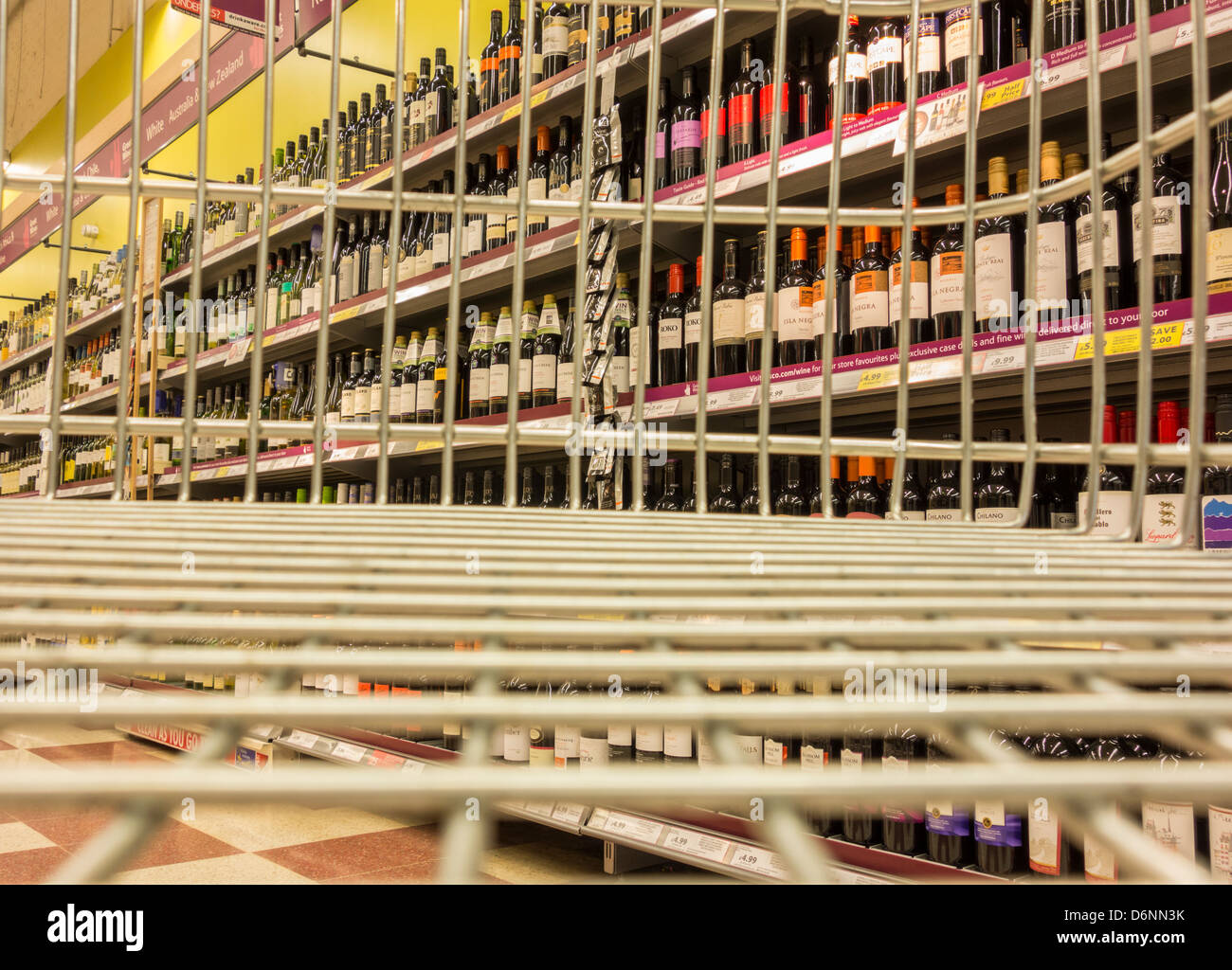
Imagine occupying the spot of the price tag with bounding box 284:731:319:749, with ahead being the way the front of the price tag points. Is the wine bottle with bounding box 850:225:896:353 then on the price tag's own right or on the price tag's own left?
on the price tag's own left

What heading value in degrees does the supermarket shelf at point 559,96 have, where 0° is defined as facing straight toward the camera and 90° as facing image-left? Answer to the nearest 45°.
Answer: approximately 45°

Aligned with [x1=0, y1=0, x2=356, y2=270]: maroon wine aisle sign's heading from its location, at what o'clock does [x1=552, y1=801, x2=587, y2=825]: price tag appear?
The price tag is roughly at 10 o'clock from the maroon wine aisle sign.

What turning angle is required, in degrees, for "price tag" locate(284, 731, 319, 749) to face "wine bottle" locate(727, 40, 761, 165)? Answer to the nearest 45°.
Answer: approximately 90° to its left

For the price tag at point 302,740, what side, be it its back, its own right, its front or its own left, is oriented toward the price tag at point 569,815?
left

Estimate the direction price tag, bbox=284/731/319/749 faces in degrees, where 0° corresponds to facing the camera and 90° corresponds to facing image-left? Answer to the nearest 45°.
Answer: approximately 45°

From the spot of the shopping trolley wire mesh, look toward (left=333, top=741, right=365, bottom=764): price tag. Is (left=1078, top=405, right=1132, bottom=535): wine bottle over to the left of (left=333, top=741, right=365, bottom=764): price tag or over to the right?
right

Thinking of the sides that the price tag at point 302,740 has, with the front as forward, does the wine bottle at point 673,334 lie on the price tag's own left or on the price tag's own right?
on the price tag's own left

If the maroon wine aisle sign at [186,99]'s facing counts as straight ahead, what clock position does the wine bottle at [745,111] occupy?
The wine bottle is roughly at 10 o'clock from the maroon wine aisle sign.
